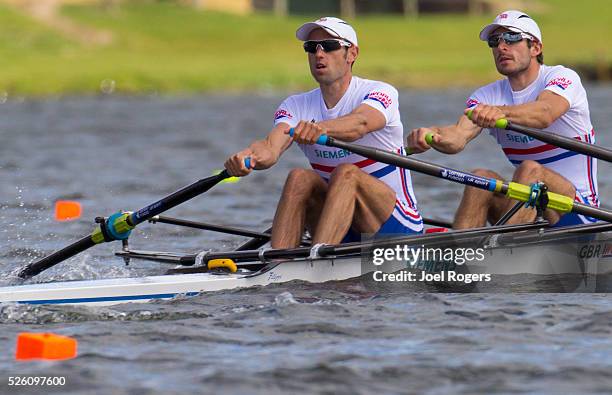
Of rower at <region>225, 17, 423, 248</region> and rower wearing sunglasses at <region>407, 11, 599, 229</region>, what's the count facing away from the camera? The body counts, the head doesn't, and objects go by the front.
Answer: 0

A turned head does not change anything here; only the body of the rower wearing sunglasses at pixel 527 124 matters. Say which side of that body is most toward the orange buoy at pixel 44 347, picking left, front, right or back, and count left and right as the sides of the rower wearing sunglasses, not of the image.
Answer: front

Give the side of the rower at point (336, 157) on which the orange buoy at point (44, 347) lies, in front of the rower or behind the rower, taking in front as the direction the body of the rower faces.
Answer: in front

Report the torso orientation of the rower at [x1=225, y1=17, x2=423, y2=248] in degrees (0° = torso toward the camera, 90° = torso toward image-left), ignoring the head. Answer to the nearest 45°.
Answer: approximately 45°

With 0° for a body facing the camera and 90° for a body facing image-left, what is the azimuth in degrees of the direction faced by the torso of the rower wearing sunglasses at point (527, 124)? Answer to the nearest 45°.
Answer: approximately 45°

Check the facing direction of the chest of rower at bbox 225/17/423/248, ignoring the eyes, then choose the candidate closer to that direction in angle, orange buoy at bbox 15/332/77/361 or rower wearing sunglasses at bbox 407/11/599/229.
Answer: the orange buoy

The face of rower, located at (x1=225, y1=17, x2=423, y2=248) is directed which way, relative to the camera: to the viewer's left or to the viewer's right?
to the viewer's left

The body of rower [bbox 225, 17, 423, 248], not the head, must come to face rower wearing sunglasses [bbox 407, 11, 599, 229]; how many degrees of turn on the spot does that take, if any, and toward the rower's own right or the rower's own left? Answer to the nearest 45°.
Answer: approximately 135° to the rower's own left

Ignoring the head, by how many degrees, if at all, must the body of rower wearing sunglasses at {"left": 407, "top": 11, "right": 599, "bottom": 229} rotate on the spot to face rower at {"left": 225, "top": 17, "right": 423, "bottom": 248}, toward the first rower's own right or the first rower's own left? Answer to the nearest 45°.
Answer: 0° — they already face them
